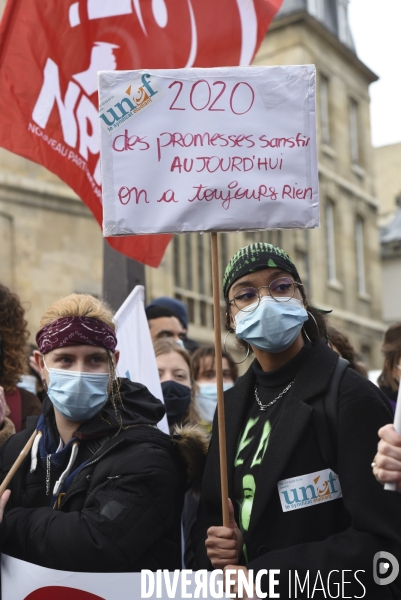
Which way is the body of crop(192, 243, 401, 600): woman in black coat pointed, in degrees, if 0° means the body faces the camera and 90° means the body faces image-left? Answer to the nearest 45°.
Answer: approximately 45°

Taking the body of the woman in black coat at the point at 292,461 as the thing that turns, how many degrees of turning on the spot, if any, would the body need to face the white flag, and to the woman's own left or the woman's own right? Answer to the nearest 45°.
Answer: approximately 90° to the woman's own right

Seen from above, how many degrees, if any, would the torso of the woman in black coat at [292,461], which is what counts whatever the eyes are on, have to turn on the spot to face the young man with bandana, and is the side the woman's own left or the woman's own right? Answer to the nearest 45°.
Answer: approximately 45° to the woman's own right

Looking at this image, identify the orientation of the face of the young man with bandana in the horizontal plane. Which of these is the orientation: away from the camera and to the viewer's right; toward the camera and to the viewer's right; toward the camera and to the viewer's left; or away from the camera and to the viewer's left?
toward the camera and to the viewer's right

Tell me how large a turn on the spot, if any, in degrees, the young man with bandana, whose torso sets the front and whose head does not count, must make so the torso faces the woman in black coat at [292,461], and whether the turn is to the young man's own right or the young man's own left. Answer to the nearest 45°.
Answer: approximately 90° to the young man's own left

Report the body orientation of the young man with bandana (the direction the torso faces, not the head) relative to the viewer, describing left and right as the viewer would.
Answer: facing the viewer and to the left of the viewer

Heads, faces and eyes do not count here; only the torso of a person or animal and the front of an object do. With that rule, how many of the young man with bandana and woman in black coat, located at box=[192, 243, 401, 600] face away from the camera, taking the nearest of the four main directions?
0
